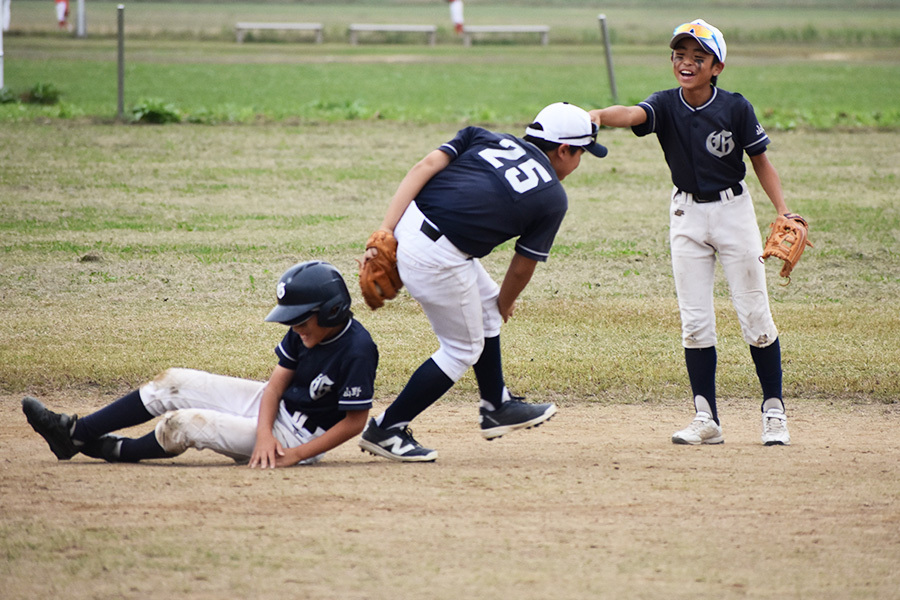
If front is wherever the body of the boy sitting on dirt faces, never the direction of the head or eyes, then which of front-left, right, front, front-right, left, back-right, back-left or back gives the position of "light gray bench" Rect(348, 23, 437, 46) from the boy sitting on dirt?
back-right

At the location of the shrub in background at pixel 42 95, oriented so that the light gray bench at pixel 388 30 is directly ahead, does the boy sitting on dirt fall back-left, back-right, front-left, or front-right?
back-right

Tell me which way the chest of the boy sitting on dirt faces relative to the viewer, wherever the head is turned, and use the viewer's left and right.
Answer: facing the viewer and to the left of the viewer

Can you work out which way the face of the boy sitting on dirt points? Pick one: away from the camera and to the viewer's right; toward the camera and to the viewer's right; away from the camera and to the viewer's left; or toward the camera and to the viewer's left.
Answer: toward the camera and to the viewer's left

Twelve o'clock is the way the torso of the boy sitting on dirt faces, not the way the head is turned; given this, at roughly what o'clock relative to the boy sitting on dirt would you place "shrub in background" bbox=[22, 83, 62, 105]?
The shrub in background is roughly at 4 o'clock from the boy sitting on dirt.

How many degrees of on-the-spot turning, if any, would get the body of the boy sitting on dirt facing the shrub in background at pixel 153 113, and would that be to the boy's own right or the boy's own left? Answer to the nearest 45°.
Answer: approximately 135° to the boy's own right
